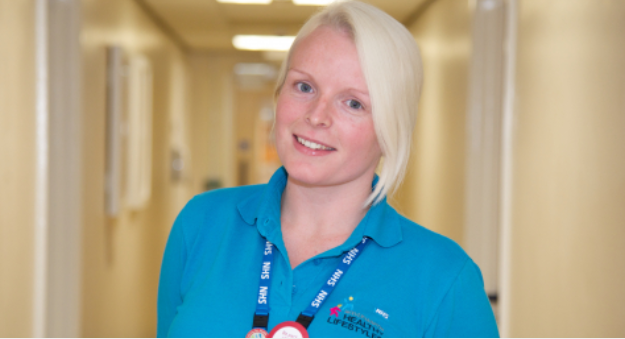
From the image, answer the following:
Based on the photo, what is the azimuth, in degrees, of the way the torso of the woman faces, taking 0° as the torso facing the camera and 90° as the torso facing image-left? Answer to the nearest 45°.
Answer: approximately 45°

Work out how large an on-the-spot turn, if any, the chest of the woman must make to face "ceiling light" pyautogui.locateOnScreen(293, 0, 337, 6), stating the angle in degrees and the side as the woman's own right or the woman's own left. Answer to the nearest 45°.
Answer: approximately 135° to the woman's own right

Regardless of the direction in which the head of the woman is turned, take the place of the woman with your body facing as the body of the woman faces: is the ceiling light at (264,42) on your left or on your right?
on your right
